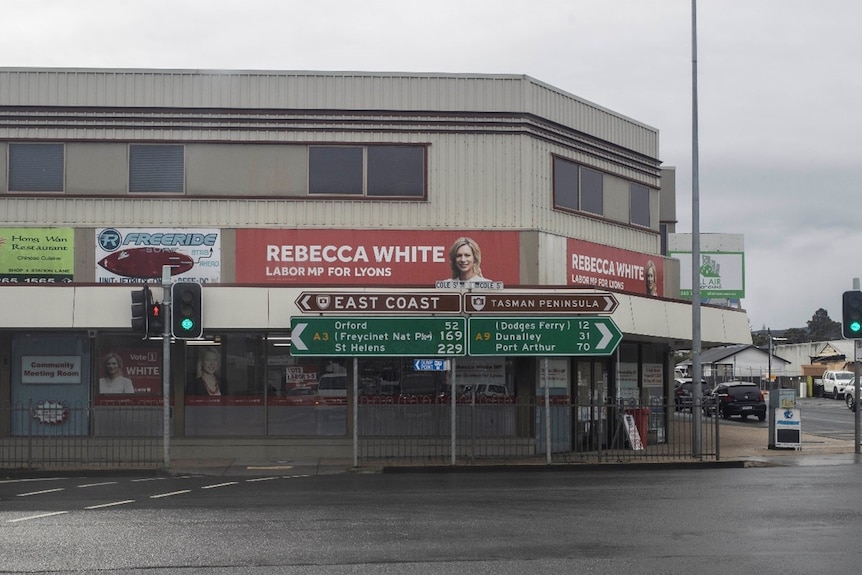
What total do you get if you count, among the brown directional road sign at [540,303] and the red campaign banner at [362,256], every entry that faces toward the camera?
2

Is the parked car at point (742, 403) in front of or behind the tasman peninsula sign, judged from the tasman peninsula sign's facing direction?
behind

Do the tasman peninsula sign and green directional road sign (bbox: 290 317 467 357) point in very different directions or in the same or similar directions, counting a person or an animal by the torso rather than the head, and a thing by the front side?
same or similar directions

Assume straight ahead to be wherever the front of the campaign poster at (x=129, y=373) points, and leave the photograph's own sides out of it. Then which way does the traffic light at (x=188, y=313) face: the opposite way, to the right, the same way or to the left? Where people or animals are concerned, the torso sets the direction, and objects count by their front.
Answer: the same way

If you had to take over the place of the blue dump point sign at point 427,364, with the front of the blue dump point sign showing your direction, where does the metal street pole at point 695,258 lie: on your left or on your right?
on your left

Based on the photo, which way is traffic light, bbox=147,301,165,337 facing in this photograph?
toward the camera

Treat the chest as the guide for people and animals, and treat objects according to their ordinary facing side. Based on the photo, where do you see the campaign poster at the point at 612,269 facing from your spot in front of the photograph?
facing the viewer and to the right of the viewer

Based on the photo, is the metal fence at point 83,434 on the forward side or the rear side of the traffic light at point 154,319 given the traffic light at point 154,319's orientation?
on the rear side

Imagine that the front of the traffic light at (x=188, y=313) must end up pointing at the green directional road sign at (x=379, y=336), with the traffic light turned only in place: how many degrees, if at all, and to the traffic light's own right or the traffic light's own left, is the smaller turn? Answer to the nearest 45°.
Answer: approximately 90° to the traffic light's own left

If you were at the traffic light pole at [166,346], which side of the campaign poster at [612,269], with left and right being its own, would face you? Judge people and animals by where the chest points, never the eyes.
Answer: right

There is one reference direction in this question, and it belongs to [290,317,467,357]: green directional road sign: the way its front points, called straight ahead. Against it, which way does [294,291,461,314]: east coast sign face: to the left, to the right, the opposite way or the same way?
the same way

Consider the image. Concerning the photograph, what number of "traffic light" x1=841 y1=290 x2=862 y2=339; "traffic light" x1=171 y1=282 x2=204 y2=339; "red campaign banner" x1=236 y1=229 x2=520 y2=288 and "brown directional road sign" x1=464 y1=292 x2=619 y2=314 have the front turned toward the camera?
4

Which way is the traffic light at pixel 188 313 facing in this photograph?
toward the camera

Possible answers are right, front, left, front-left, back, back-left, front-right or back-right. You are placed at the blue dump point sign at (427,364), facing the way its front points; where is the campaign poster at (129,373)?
right

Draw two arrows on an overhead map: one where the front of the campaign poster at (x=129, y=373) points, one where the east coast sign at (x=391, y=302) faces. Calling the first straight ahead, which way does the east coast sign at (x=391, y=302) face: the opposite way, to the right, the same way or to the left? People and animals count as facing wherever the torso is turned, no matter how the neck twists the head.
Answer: the same way

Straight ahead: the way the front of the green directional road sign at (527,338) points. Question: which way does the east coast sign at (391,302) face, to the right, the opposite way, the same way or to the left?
the same way

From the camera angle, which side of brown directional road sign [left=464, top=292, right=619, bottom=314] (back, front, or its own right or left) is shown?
front

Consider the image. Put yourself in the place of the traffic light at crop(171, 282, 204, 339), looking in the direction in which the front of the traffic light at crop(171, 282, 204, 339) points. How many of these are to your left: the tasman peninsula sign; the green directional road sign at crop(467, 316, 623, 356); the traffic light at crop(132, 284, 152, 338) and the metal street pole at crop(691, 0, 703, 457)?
3
